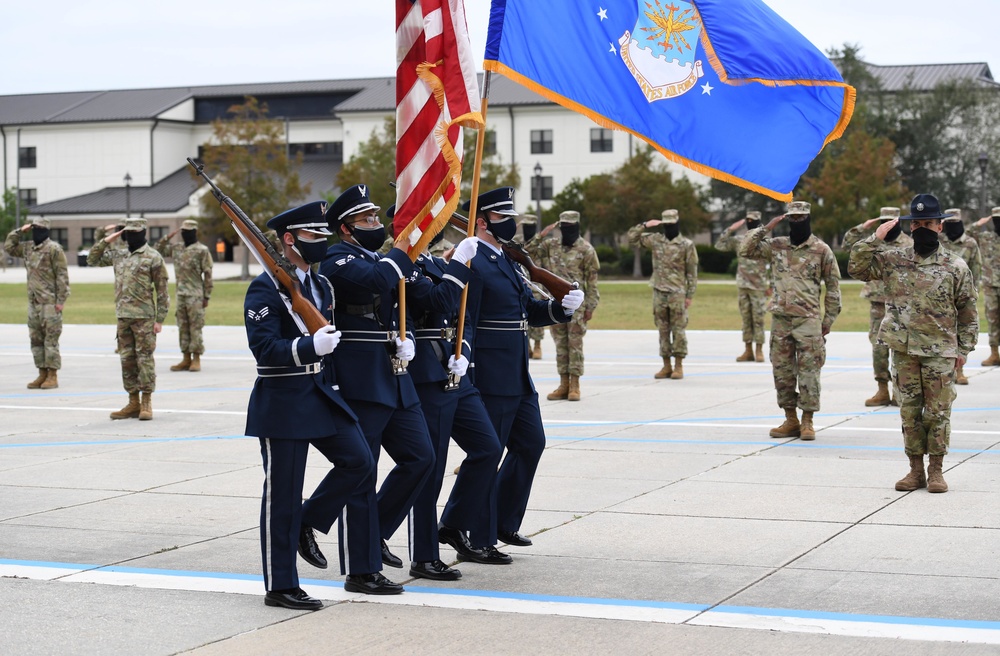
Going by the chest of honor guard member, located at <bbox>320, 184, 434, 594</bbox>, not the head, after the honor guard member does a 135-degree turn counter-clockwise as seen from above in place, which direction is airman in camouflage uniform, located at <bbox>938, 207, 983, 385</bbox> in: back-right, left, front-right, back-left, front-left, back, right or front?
front-right

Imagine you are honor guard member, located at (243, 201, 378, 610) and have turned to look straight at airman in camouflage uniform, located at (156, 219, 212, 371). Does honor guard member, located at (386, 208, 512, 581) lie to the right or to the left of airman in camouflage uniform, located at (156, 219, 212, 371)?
right
